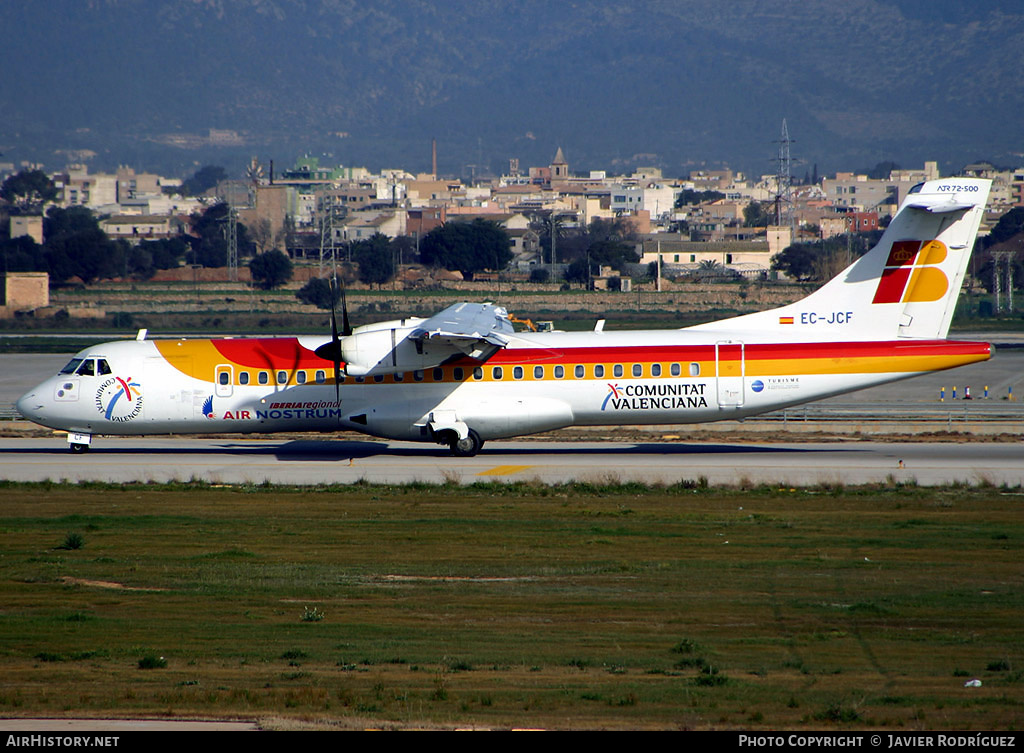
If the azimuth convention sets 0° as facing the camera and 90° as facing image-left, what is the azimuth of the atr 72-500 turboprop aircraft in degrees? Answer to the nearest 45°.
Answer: approximately 90°
